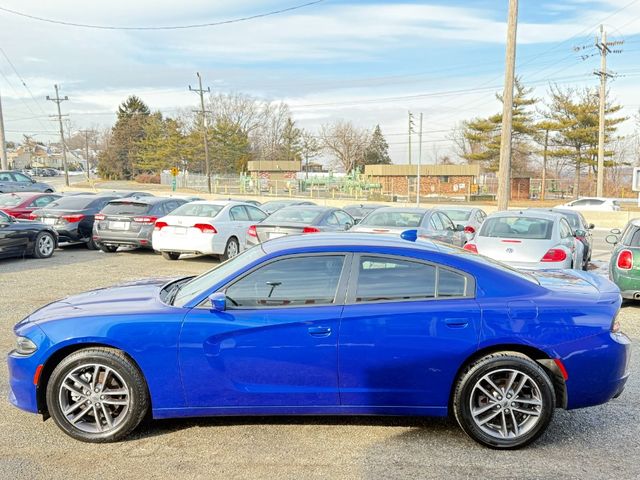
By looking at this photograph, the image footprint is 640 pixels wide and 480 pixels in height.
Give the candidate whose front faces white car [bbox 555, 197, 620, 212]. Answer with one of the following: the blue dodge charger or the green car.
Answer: the green car

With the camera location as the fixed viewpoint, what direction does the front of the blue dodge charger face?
facing to the left of the viewer

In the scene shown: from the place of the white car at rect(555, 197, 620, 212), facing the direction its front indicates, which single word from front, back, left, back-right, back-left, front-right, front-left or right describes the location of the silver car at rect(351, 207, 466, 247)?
left

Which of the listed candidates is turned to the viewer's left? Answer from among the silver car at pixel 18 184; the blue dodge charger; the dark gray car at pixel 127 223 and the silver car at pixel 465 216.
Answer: the blue dodge charger

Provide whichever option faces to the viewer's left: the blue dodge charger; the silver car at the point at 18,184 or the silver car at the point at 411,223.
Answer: the blue dodge charger

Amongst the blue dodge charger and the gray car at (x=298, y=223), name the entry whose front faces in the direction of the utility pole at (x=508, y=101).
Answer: the gray car

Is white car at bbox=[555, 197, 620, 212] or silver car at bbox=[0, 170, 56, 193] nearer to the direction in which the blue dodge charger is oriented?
the silver car

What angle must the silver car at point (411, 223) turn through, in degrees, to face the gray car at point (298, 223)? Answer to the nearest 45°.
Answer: approximately 135° to its left

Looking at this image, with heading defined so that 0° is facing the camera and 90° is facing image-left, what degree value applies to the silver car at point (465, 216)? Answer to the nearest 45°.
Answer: approximately 225°

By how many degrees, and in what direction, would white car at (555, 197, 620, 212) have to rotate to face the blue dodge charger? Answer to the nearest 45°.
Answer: approximately 90° to its left

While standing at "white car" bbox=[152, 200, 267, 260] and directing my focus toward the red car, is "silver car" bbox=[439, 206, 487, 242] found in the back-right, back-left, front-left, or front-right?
back-right

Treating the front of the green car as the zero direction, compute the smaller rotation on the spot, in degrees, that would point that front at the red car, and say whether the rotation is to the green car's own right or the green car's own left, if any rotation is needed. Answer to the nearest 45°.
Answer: approximately 90° to the green car's own left

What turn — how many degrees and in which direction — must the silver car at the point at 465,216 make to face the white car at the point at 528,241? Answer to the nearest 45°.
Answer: approximately 135° to its right
